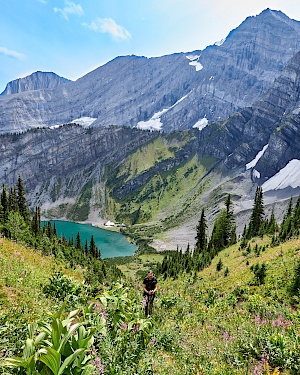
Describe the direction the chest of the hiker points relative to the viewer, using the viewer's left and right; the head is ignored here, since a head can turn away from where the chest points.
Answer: facing the viewer

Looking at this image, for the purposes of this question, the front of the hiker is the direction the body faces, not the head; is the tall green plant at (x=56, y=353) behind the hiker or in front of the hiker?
in front
